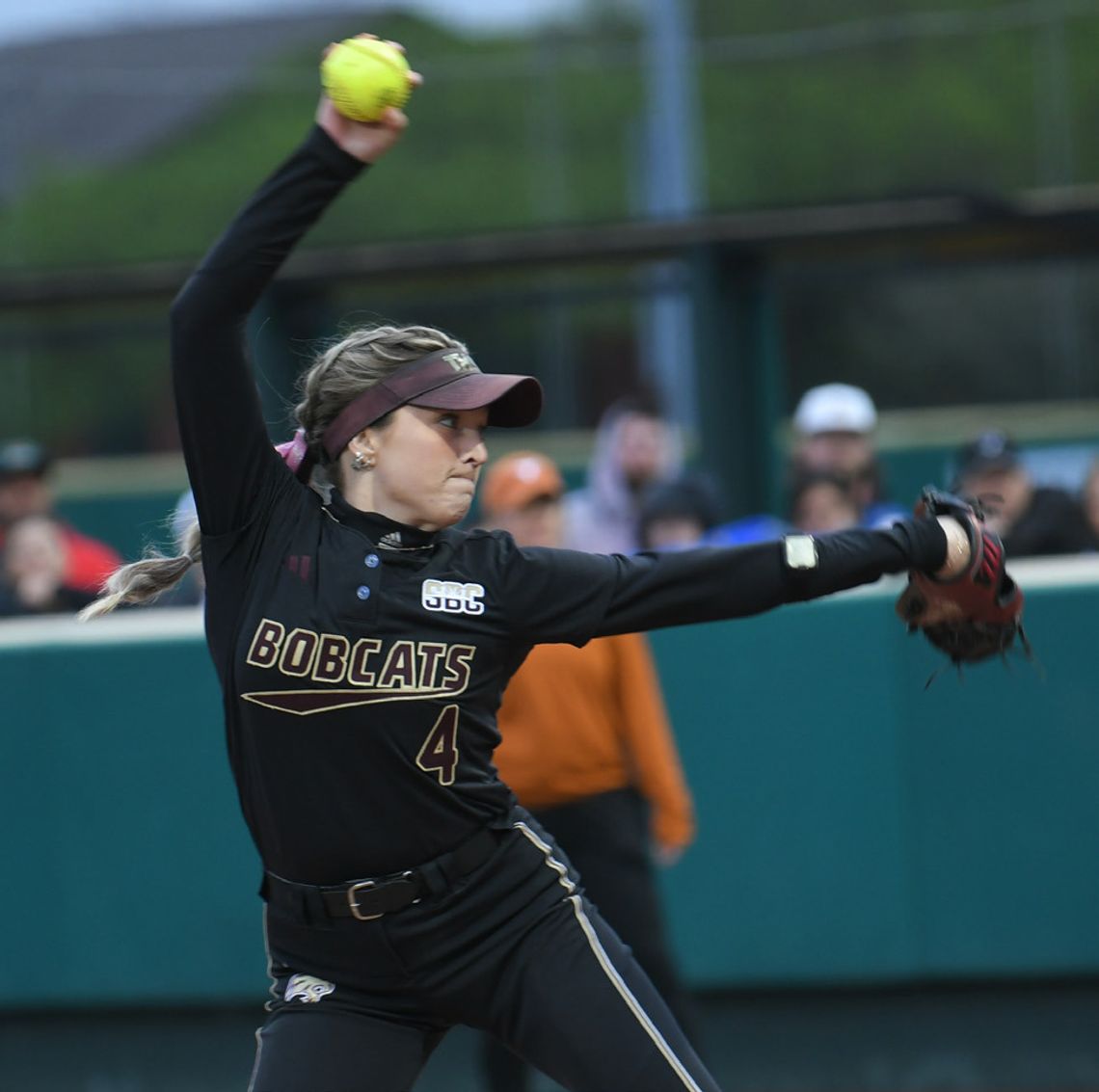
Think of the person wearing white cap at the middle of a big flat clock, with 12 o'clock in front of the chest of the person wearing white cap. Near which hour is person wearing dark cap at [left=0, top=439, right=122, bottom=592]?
The person wearing dark cap is roughly at 3 o'clock from the person wearing white cap.

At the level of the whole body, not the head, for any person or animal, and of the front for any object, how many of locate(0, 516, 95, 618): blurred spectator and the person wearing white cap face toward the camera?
2

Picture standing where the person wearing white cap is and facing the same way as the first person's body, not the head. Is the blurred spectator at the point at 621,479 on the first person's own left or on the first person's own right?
on the first person's own right

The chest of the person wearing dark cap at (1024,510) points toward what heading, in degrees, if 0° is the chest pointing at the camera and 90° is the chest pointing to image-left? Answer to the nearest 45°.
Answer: approximately 45°

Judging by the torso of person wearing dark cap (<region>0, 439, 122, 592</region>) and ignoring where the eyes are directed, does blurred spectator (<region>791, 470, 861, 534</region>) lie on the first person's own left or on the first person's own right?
on the first person's own left

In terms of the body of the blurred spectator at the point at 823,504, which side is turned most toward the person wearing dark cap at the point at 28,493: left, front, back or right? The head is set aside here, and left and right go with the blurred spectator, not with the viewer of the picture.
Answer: right

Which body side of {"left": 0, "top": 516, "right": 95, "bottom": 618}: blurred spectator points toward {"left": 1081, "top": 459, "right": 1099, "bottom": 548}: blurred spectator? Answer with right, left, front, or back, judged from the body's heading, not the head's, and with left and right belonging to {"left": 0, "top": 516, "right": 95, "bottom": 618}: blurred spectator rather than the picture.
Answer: left

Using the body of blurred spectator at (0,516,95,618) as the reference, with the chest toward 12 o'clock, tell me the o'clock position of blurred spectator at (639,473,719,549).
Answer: blurred spectator at (639,473,719,549) is roughly at 10 o'clock from blurred spectator at (0,516,95,618).

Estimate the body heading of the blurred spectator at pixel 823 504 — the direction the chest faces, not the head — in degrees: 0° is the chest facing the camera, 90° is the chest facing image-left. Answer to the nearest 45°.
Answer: approximately 0°
